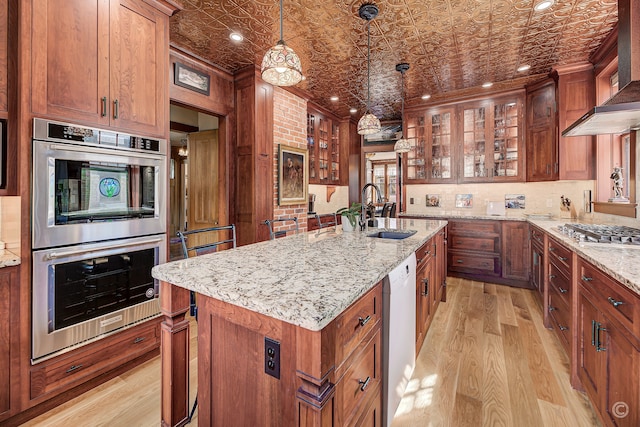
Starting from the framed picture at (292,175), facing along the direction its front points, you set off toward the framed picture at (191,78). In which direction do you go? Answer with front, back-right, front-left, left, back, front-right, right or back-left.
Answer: right

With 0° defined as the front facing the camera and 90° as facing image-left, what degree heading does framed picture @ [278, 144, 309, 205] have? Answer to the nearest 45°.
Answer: approximately 315°

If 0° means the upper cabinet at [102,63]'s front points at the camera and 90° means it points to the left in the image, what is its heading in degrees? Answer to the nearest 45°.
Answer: approximately 315°

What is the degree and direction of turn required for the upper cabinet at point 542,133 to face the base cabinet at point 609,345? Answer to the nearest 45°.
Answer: approximately 45° to its left

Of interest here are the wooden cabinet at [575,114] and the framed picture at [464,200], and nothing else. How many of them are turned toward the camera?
1

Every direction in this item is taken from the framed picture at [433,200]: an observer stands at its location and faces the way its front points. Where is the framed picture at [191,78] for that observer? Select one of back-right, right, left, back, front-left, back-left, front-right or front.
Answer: front-right
